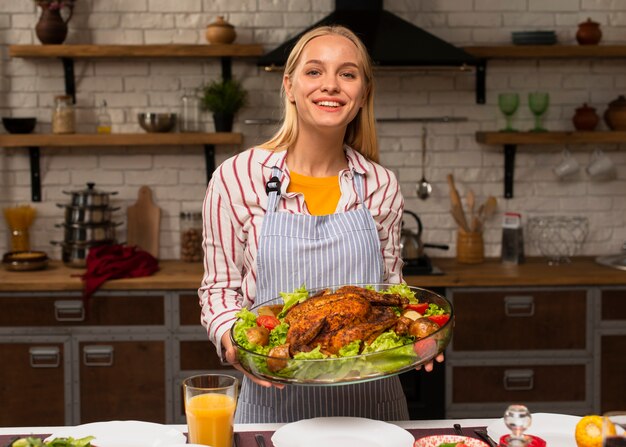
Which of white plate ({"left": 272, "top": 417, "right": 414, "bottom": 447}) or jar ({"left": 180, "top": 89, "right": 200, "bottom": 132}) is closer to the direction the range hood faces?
the white plate

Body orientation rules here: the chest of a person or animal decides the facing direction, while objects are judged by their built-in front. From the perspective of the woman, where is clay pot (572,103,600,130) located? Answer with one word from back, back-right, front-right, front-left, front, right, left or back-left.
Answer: back-left

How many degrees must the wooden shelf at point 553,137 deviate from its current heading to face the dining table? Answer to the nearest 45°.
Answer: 0° — it already faces it

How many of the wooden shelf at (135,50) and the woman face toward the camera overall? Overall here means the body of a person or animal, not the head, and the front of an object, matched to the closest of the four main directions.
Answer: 2

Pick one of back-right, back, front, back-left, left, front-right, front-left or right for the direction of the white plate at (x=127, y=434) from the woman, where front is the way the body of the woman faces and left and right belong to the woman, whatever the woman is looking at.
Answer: front-right

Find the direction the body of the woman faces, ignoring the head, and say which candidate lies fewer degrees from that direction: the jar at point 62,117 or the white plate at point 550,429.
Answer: the white plate

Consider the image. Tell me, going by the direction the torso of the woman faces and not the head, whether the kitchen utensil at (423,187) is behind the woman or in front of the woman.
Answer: behind

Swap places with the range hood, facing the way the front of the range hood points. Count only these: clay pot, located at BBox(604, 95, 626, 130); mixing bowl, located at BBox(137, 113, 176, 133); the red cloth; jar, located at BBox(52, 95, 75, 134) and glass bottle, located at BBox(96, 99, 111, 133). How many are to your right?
4

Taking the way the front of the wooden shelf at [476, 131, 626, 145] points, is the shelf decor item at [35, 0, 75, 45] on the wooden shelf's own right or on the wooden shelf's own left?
on the wooden shelf's own right

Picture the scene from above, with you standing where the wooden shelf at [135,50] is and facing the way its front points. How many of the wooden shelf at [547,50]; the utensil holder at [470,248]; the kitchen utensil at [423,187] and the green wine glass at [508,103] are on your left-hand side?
4

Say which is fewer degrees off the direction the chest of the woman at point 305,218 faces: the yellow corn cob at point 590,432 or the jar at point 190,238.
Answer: the yellow corn cob

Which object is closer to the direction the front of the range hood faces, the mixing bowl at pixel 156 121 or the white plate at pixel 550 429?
the white plate

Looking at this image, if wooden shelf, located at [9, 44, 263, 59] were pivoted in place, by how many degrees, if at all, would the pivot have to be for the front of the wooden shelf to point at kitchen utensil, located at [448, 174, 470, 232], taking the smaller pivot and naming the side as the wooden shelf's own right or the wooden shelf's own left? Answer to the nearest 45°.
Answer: approximately 90° to the wooden shelf's own left
